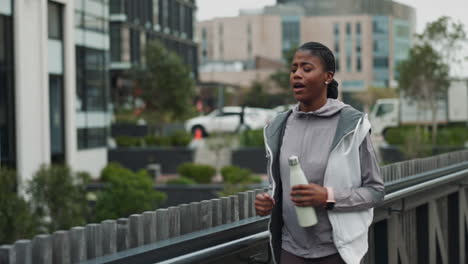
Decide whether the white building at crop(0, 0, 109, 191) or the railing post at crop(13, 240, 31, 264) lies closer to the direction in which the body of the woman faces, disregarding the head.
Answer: the railing post

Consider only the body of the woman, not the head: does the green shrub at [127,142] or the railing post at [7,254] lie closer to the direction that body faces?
the railing post

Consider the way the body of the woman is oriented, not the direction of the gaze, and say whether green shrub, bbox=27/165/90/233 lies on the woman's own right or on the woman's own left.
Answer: on the woman's own right

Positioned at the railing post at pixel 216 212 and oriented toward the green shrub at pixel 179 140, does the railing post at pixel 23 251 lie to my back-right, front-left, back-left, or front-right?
back-left

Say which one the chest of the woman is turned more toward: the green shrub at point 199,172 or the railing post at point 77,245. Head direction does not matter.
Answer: the railing post

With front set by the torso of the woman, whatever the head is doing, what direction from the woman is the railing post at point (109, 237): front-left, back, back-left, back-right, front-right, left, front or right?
front-right

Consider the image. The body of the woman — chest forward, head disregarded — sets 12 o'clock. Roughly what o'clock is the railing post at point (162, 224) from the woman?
The railing post is roughly at 2 o'clock from the woman.

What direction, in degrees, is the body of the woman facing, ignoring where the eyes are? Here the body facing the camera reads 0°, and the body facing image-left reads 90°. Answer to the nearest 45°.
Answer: approximately 45°

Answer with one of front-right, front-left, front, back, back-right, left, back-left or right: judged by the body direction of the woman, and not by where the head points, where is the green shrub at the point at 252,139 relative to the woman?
back-right

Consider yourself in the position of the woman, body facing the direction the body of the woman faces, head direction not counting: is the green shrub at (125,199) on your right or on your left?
on your right

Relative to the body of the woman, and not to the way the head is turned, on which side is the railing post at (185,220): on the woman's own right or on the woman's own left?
on the woman's own right
